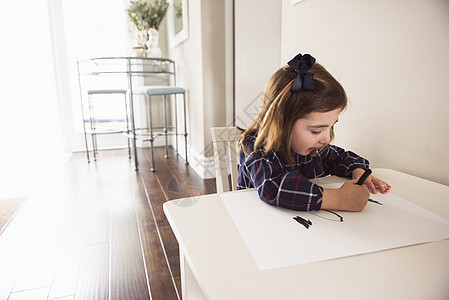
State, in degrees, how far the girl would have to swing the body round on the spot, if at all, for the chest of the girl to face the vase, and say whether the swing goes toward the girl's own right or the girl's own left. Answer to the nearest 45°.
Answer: approximately 180°

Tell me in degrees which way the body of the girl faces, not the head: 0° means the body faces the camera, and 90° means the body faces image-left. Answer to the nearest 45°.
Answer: approximately 315°
